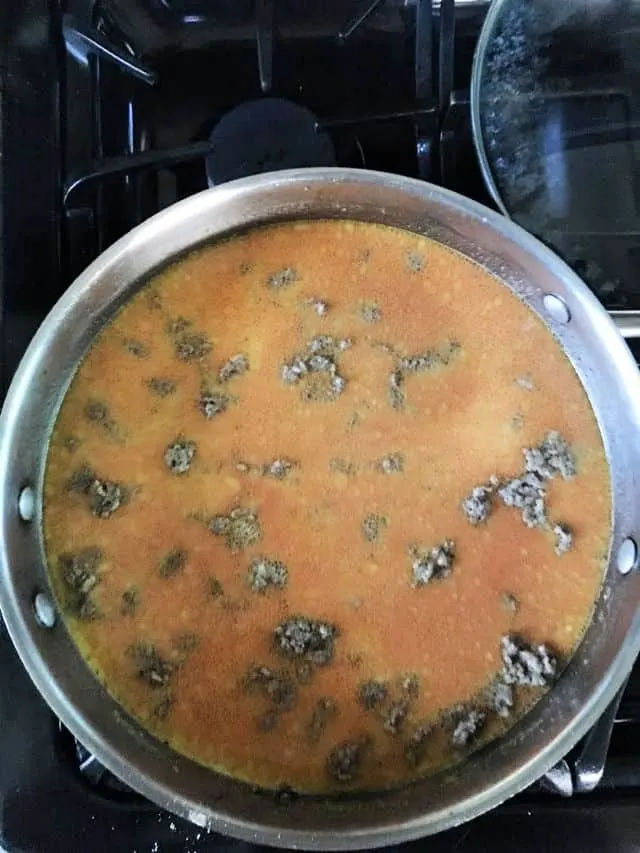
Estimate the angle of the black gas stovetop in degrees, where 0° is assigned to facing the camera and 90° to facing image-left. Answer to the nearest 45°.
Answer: approximately 0°
